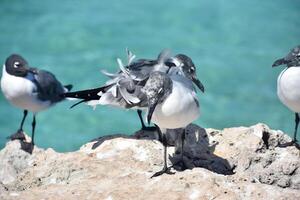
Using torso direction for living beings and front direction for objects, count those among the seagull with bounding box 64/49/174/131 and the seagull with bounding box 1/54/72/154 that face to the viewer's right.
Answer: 1

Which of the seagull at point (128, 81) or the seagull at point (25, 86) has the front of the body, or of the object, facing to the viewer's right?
the seagull at point (128, 81)

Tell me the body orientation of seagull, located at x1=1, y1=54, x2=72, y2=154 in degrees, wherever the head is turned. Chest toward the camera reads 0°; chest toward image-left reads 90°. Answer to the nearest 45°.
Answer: approximately 45°

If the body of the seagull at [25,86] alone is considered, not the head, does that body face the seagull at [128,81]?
no

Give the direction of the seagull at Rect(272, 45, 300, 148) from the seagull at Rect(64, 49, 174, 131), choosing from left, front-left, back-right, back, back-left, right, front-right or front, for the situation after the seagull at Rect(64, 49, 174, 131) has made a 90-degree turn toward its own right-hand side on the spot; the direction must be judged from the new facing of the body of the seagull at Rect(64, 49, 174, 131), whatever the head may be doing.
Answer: left

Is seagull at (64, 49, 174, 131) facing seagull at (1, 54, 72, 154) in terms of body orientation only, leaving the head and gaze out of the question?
no

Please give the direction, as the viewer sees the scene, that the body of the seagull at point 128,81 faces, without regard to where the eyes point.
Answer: to the viewer's right

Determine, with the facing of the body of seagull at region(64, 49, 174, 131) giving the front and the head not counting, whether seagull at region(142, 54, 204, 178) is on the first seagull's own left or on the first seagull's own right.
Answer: on the first seagull's own right
